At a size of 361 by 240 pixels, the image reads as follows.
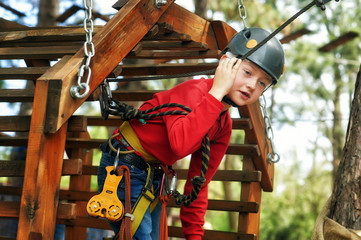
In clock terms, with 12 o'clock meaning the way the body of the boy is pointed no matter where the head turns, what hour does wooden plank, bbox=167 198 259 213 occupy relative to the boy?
The wooden plank is roughly at 8 o'clock from the boy.

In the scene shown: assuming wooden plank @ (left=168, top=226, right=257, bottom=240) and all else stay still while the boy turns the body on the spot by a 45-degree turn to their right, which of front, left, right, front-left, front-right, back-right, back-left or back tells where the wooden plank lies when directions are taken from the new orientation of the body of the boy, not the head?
back

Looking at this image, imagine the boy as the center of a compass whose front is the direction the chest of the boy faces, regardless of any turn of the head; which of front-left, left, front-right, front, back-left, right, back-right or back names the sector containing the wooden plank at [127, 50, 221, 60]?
back-left

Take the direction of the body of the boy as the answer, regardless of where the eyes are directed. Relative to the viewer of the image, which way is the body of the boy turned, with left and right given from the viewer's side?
facing the viewer and to the right of the viewer

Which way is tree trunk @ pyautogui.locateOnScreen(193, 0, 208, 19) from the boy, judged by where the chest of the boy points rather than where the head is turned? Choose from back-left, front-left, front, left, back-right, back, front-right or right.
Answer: back-left

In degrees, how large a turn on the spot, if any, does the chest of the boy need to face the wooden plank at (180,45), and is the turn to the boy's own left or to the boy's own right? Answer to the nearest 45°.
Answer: approximately 135° to the boy's own left

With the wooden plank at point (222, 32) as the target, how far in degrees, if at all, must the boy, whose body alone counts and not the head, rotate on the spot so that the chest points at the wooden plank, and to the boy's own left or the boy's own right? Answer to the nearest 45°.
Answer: approximately 135° to the boy's own left

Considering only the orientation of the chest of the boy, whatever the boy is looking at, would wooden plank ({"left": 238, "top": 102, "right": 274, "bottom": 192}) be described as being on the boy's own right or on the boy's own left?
on the boy's own left

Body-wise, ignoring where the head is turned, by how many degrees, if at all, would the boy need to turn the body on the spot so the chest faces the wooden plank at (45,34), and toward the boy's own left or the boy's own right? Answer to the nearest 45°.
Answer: approximately 180°

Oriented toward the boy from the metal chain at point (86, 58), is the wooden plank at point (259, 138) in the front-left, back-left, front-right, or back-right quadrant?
front-left
